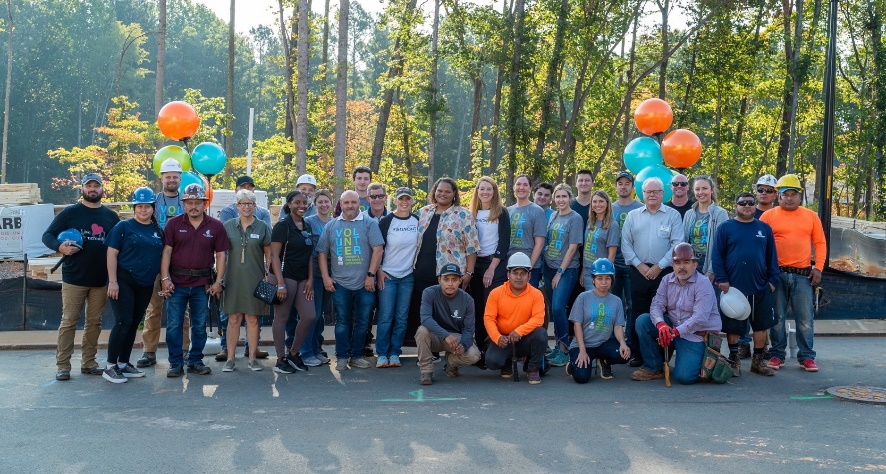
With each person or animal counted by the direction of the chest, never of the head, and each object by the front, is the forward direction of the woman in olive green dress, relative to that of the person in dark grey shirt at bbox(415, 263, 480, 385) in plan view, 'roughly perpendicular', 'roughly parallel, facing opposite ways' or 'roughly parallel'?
roughly parallel

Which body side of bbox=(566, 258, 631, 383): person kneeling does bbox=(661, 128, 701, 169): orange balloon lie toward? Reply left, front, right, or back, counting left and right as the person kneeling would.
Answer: back

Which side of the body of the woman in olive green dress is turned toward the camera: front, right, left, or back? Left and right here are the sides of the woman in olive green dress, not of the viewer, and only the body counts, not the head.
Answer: front

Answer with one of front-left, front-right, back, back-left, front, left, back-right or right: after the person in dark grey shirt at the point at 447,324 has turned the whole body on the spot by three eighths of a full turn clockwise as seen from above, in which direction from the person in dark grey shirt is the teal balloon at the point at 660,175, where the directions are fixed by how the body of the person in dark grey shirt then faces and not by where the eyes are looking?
right

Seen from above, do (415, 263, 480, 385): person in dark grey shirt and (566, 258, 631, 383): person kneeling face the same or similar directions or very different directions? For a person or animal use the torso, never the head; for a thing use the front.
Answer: same or similar directions

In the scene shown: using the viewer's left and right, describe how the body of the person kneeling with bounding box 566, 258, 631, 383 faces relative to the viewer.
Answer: facing the viewer

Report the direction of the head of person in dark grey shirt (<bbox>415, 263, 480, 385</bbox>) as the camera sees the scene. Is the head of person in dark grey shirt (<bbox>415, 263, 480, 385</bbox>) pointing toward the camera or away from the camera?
toward the camera

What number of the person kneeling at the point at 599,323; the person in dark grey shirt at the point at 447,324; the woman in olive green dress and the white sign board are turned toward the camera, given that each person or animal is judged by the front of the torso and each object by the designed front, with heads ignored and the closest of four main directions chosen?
4

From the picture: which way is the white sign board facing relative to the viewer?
toward the camera
